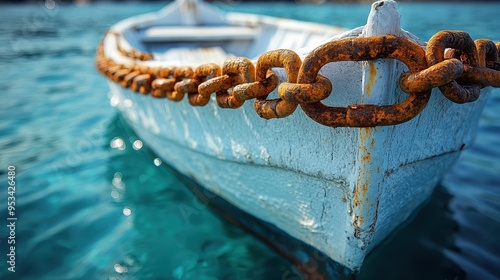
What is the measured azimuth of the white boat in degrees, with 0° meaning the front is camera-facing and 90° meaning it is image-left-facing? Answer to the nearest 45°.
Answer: approximately 315°
